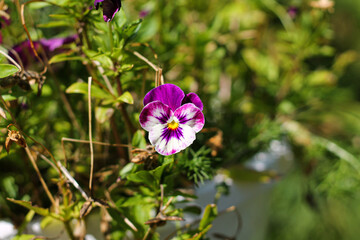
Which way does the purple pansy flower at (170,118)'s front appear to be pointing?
toward the camera
